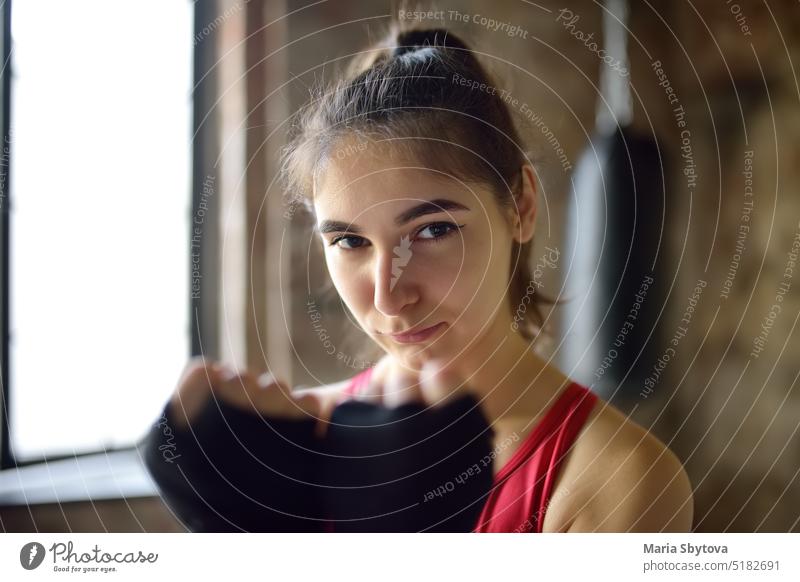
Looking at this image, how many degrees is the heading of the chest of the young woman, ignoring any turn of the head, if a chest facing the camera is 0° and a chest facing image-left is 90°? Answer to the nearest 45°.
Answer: approximately 45°
